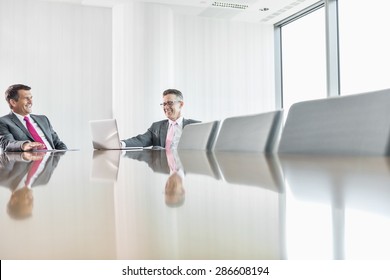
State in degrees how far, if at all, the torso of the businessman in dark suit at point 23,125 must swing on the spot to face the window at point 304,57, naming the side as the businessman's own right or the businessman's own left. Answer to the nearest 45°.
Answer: approximately 45° to the businessman's own left

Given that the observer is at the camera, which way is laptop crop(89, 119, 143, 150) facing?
facing away from the viewer and to the right of the viewer

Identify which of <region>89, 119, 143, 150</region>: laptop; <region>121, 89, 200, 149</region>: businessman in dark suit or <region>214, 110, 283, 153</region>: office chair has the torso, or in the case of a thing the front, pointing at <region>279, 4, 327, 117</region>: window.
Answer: the laptop

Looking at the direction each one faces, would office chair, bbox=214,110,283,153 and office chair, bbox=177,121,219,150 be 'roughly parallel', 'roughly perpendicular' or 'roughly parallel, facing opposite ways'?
roughly parallel

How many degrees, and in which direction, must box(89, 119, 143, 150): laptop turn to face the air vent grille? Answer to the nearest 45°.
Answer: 0° — it already faces it

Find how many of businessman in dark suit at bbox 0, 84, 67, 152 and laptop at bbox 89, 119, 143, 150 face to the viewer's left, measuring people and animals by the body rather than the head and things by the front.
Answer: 0

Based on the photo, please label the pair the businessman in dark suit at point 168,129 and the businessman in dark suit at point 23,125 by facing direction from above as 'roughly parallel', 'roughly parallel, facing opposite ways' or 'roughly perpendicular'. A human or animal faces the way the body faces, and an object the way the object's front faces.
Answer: roughly perpendicular

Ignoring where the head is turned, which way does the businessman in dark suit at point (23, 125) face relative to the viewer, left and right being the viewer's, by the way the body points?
facing the viewer and to the right of the viewer

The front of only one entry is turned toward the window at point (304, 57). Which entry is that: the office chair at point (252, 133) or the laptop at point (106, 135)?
the laptop

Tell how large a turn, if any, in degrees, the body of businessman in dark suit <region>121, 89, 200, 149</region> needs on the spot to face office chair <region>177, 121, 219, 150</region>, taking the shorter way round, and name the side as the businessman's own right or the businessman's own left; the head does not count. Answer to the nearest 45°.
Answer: approximately 45° to the businessman's own left

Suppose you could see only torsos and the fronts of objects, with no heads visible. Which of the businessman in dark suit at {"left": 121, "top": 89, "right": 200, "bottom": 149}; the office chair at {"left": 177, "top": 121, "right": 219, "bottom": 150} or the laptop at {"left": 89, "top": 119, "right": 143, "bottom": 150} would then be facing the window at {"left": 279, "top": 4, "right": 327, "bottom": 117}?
the laptop

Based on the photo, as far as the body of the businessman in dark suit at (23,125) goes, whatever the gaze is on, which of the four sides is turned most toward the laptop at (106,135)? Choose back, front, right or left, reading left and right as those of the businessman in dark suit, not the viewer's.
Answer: front

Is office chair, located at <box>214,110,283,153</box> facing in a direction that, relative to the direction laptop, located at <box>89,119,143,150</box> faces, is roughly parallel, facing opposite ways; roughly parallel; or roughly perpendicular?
roughly parallel, facing opposite ways

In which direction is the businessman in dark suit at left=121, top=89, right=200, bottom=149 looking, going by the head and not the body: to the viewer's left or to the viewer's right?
to the viewer's left

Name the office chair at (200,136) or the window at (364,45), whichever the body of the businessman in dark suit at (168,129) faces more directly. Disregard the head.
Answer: the office chair

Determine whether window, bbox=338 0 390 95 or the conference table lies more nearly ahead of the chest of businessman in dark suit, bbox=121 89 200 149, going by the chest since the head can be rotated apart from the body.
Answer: the conference table
